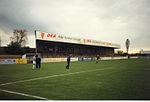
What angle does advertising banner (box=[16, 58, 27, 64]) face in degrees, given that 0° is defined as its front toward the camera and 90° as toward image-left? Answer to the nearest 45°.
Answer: approximately 0°
